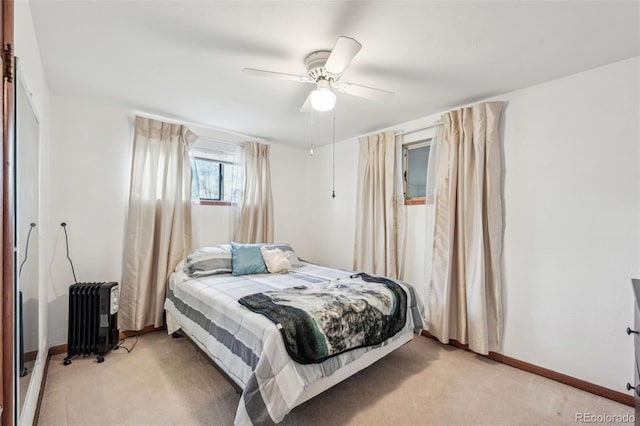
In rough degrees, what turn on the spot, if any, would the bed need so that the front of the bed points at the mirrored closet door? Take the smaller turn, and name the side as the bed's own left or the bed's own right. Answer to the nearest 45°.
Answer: approximately 90° to the bed's own right

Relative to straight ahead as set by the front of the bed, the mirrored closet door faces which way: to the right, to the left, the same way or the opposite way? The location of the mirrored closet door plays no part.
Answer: to the left

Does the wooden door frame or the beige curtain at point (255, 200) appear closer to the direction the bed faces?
the wooden door frame

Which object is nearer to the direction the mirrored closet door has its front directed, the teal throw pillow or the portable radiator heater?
the teal throw pillow

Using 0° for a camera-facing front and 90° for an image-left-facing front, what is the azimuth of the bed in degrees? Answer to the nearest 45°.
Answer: approximately 315°

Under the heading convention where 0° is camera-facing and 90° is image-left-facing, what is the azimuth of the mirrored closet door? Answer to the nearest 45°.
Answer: approximately 270°
